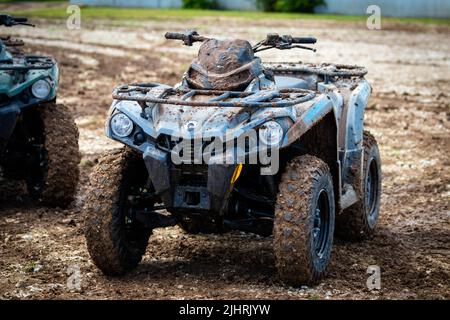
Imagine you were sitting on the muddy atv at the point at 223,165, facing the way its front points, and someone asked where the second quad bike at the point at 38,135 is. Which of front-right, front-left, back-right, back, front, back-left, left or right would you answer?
right

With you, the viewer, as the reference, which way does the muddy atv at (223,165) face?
facing the viewer and to the left of the viewer

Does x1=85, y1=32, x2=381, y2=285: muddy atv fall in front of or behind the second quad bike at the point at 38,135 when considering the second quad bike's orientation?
in front

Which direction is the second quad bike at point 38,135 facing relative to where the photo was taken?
toward the camera

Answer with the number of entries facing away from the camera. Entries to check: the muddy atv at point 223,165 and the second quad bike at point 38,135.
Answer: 0
